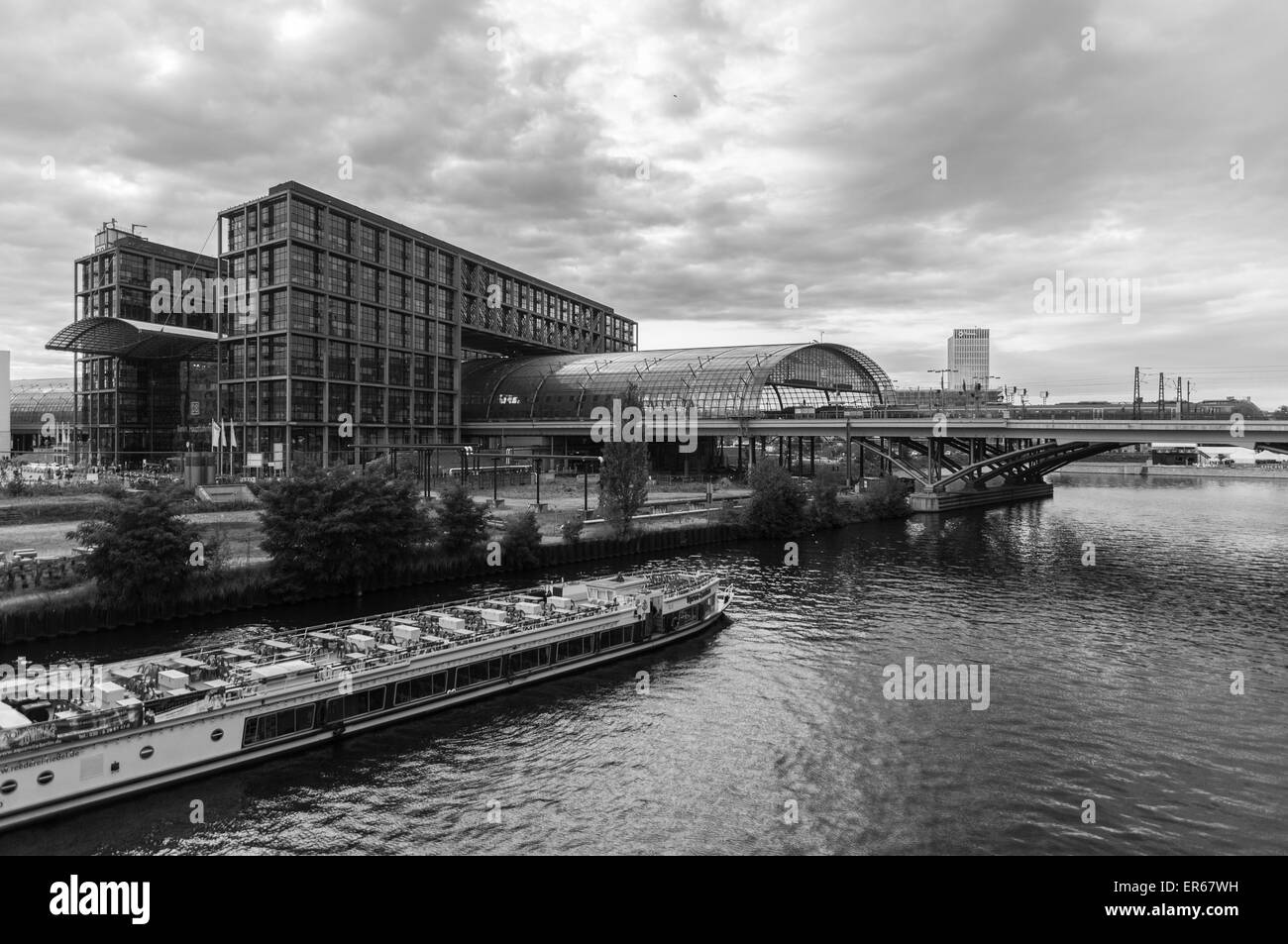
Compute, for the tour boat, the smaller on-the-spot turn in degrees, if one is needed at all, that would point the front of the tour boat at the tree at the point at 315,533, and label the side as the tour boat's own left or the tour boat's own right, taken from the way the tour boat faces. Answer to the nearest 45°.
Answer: approximately 45° to the tour boat's own left

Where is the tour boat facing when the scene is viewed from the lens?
facing away from the viewer and to the right of the viewer

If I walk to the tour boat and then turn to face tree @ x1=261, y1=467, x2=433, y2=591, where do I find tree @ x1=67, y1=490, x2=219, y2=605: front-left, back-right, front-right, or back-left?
front-left

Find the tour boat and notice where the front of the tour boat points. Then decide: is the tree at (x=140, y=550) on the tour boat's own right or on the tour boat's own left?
on the tour boat's own left
